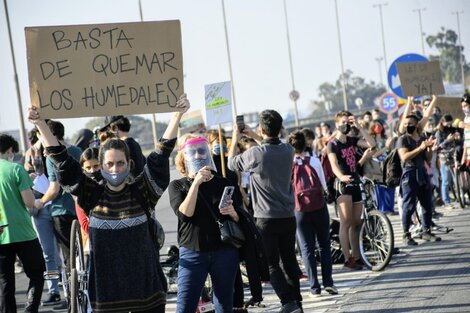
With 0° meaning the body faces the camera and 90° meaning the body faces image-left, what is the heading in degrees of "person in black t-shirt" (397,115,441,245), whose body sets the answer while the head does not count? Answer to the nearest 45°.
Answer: approximately 315°

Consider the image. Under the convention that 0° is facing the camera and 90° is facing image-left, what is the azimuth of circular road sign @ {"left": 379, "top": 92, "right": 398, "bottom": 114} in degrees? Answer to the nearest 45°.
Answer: approximately 0°

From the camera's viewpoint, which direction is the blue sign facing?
toward the camera

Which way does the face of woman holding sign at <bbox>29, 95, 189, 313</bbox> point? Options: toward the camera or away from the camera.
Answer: toward the camera

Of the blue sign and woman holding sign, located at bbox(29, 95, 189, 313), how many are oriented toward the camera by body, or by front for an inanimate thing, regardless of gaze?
2

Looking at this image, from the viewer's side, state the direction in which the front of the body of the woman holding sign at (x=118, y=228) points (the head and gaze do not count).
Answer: toward the camera

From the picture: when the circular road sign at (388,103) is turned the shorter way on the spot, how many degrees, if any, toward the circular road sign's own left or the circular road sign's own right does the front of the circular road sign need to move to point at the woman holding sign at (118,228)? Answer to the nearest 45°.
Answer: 0° — it already faces them

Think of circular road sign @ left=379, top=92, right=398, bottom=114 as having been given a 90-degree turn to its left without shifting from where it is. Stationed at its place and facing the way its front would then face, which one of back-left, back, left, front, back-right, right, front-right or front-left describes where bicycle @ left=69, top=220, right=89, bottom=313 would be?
right
